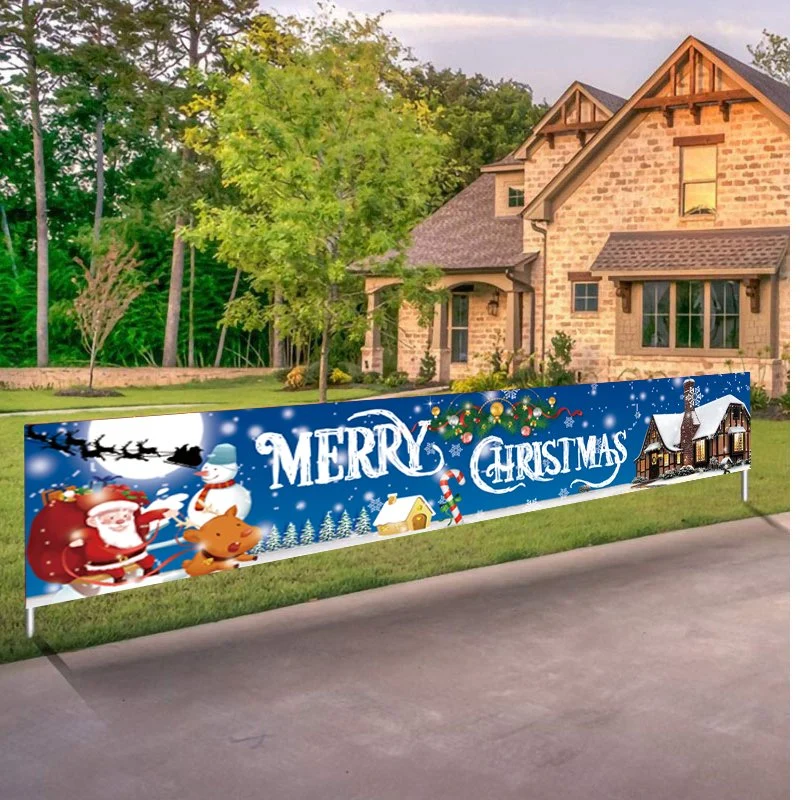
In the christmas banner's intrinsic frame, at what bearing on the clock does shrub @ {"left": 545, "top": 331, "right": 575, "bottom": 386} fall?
The shrub is roughly at 8 o'clock from the christmas banner.

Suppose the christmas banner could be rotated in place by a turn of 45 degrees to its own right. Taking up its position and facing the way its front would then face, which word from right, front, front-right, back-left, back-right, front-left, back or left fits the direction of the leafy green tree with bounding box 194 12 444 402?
back

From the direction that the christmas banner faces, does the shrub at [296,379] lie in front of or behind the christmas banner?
behind

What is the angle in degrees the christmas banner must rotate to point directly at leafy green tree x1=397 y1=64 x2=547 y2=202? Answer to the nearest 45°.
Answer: approximately 135° to its left

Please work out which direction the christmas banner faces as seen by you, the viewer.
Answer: facing the viewer and to the right of the viewer

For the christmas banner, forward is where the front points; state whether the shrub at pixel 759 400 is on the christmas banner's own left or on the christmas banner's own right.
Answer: on the christmas banner's own left

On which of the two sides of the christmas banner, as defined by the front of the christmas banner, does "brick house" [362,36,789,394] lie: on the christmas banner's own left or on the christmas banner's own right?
on the christmas banner's own left

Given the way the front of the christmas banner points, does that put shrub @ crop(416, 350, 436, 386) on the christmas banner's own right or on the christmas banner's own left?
on the christmas banner's own left
